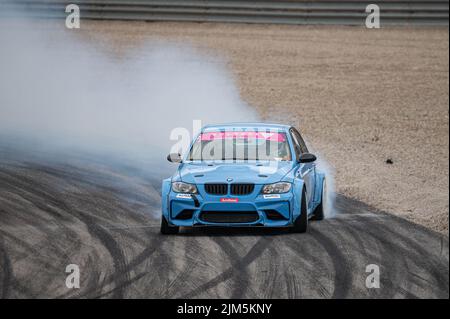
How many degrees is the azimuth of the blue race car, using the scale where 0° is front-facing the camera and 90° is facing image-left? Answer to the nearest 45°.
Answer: approximately 0°
